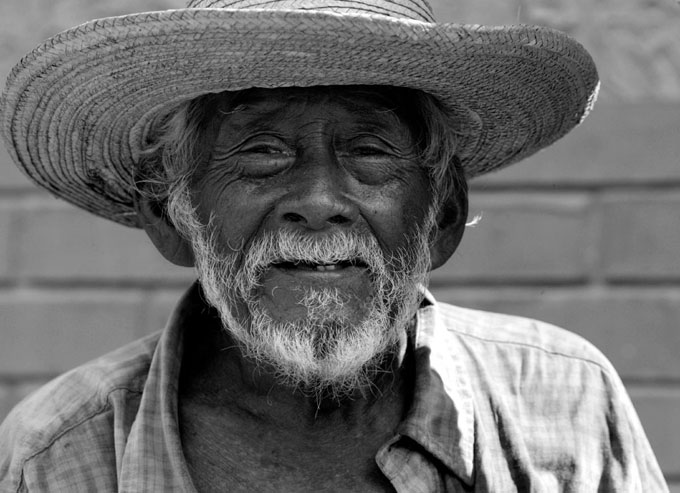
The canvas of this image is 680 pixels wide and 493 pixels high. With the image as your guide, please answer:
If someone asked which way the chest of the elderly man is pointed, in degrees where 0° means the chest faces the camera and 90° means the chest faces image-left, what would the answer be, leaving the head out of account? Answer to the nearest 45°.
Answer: approximately 0°
